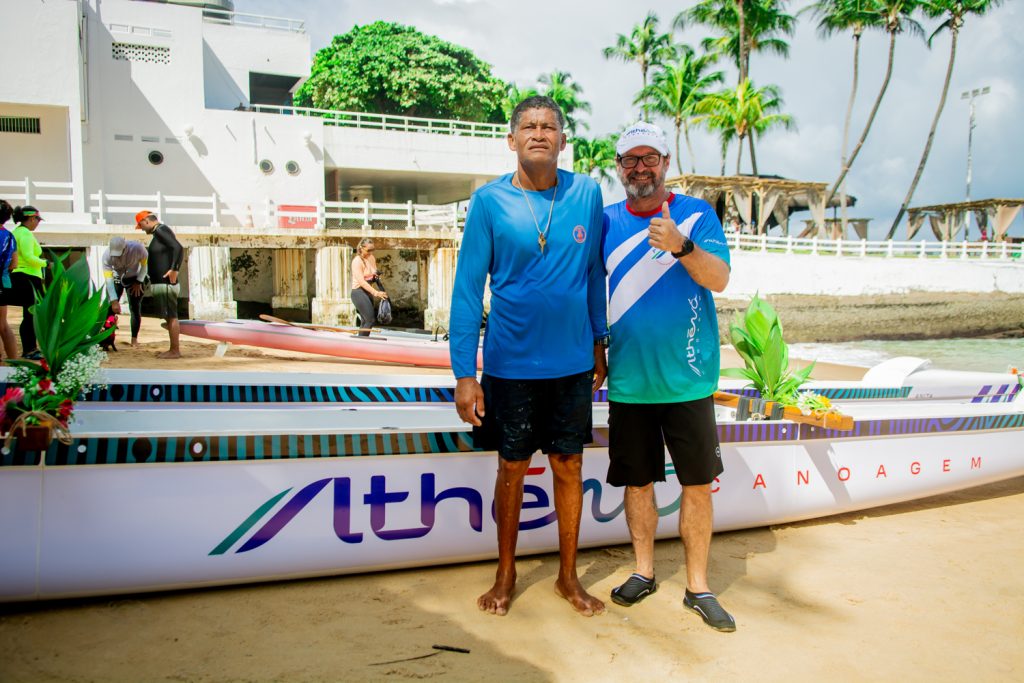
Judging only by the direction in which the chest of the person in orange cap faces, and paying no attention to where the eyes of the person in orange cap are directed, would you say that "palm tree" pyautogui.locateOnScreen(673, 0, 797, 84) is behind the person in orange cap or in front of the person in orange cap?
behind

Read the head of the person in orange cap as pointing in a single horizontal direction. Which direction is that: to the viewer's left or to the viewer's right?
to the viewer's left

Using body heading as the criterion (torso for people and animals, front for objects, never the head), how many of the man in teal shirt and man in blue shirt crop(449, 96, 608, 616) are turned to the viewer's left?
0

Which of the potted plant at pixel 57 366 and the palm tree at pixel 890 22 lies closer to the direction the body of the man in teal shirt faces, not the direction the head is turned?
the potted plant

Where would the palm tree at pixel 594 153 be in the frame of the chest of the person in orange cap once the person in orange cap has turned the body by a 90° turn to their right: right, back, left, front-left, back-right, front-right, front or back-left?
front-right

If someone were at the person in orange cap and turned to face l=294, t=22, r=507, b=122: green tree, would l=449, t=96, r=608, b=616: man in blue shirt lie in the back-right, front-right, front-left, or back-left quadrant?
back-right

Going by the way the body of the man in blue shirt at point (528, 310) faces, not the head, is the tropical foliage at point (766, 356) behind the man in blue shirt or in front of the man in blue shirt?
behind

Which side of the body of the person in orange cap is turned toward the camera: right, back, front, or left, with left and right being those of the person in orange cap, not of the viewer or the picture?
left
